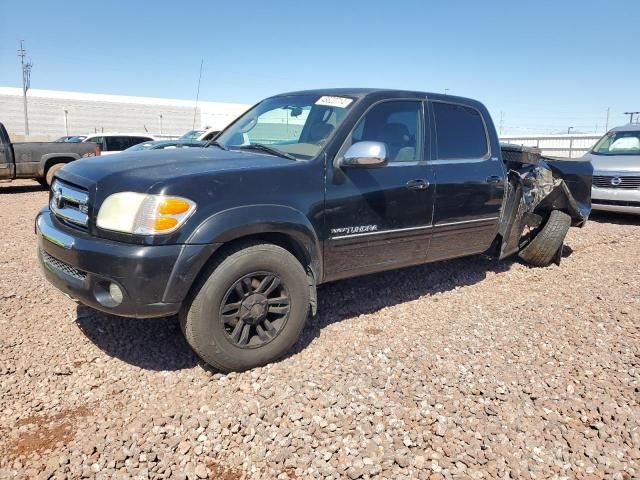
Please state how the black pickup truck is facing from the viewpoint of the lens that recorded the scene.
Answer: facing the viewer and to the left of the viewer

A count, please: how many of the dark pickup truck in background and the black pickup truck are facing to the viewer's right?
0

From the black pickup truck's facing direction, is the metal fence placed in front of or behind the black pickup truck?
behind

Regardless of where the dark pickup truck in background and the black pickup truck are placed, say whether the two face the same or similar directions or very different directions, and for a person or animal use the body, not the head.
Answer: same or similar directions

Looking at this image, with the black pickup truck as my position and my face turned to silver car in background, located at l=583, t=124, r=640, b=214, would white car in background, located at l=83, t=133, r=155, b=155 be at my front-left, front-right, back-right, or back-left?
front-left

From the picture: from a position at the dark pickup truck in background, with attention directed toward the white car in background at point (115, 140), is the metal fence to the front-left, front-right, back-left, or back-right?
front-right

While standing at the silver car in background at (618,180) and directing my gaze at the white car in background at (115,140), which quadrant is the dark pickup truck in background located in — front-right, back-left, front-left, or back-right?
front-left

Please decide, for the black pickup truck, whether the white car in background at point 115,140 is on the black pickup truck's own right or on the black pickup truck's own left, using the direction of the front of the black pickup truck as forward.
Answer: on the black pickup truck's own right

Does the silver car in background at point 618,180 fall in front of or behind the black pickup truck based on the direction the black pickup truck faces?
behind

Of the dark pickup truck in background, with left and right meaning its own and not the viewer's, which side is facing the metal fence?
back

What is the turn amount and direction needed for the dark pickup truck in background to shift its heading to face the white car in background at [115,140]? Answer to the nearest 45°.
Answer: approximately 135° to its right

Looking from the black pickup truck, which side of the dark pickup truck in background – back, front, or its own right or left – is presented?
left

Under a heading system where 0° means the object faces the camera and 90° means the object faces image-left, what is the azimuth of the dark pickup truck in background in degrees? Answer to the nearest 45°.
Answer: approximately 90°
